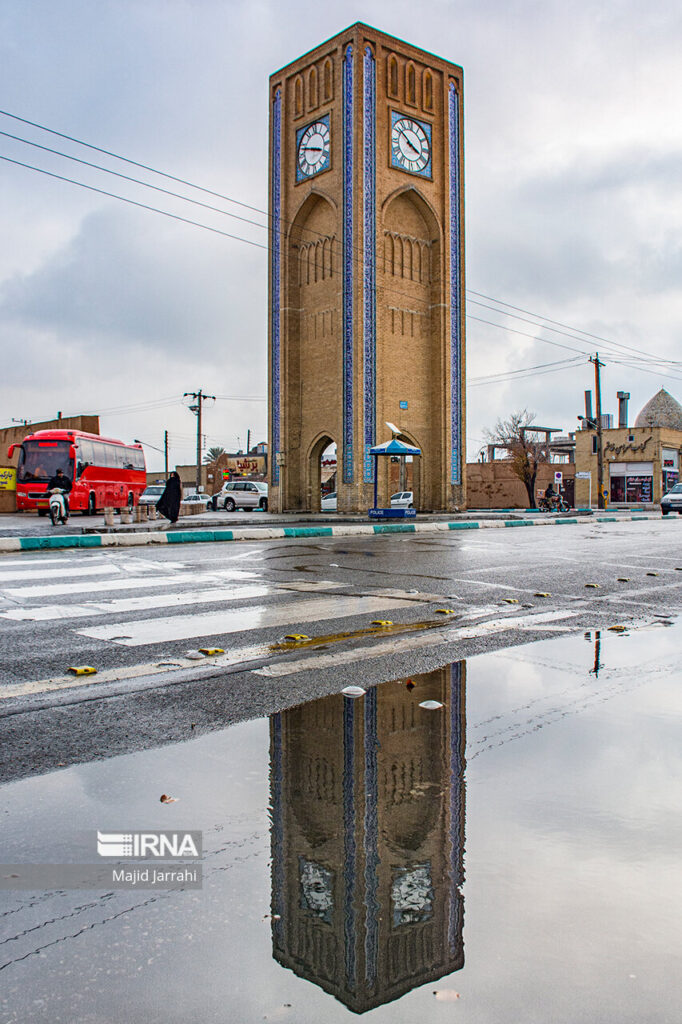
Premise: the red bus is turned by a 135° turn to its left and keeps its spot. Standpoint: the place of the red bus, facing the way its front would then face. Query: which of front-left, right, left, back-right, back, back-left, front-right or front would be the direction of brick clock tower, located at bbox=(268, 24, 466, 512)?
front

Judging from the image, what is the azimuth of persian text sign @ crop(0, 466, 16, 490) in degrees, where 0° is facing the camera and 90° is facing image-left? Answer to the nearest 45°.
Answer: approximately 0°

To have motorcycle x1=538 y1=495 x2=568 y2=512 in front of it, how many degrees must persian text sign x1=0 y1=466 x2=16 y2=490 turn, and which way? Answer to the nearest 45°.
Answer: approximately 90° to its left

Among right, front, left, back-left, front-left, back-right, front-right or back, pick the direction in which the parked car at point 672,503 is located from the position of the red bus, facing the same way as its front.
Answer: back-left

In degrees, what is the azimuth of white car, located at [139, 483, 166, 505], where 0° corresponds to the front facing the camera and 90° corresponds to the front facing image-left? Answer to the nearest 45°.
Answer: approximately 45°

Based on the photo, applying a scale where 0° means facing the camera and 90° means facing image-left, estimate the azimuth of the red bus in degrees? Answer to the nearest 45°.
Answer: approximately 45°

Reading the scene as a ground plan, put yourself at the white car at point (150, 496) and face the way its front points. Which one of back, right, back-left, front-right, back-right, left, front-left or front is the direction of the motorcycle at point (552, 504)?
back-left

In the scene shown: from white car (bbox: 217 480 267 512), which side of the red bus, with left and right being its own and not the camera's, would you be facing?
back

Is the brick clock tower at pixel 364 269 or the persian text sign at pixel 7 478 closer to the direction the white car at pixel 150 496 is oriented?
the persian text sign
